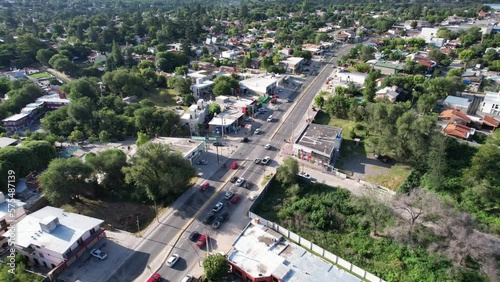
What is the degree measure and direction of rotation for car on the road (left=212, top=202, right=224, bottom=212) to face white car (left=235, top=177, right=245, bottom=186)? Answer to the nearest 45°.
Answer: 0° — it already faces it

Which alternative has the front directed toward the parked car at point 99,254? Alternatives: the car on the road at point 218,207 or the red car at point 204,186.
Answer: the red car

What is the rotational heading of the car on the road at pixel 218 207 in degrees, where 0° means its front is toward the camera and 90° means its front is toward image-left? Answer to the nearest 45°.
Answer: approximately 225°

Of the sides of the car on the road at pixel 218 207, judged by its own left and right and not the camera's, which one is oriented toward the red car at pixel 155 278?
back

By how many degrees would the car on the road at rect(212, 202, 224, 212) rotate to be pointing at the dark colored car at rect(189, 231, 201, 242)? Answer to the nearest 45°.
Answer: approximately 180°

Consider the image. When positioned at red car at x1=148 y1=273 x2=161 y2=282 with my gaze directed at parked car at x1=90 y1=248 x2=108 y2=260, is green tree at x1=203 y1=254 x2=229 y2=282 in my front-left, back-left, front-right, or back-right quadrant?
back-right

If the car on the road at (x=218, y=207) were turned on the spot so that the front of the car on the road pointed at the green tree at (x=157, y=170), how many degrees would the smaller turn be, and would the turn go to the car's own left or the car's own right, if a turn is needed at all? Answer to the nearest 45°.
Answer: approximately 90° to the car's own left

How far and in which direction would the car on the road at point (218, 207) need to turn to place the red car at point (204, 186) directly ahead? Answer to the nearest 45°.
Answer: approximately 45° to its left

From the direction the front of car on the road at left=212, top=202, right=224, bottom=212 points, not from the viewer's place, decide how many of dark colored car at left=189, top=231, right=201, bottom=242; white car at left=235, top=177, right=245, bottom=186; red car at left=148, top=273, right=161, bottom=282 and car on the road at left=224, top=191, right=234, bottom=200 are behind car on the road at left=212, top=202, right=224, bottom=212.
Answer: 2

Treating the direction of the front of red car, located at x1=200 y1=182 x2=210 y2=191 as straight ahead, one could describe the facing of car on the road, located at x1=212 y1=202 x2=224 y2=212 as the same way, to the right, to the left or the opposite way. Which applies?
the opposite way

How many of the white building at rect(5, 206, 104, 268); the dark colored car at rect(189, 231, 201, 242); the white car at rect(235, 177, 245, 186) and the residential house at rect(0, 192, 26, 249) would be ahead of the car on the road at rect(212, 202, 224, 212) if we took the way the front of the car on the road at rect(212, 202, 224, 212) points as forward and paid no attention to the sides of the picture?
1

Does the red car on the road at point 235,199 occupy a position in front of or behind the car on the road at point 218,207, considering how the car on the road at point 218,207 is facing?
in front

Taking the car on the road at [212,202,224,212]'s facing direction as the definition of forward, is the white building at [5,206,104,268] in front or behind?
behind

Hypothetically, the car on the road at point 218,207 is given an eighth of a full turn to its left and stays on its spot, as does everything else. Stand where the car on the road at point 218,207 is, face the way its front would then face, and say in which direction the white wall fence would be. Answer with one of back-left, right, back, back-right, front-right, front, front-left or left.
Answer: back-right

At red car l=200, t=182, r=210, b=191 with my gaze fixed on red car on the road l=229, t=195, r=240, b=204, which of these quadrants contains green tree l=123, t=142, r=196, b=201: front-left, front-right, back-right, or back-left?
back-right

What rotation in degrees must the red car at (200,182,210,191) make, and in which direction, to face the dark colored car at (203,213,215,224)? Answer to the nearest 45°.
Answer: approximately 45° to its left

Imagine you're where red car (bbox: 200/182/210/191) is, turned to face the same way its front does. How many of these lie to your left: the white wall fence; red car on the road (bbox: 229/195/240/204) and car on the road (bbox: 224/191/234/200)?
3
